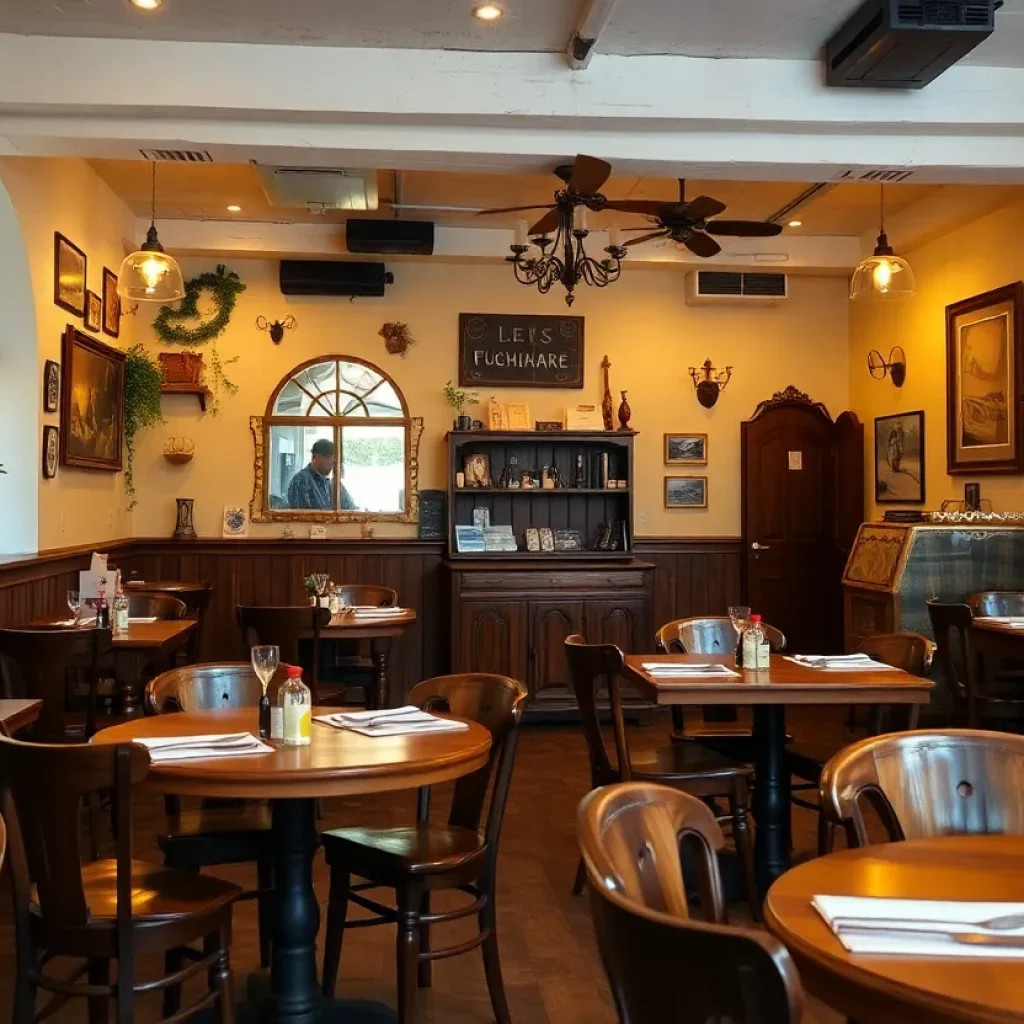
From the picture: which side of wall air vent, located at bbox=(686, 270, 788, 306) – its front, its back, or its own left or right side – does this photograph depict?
front

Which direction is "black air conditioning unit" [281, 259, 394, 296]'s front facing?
toward the camera

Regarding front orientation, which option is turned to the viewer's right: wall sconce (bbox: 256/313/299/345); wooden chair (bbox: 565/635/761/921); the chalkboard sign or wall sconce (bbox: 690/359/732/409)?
the wooden chair

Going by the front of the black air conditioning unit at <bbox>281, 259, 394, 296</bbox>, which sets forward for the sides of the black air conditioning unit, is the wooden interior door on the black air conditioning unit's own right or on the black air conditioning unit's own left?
on the black air conditioning unit's own left

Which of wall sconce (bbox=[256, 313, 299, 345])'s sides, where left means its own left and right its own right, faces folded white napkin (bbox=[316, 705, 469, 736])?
front

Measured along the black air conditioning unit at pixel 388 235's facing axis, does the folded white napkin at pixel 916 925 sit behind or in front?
in front

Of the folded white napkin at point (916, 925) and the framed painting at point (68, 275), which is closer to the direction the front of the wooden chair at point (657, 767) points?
the folded white napkin

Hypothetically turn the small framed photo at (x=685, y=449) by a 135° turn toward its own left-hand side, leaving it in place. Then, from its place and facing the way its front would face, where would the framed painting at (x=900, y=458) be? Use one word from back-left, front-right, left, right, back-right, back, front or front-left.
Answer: front-right

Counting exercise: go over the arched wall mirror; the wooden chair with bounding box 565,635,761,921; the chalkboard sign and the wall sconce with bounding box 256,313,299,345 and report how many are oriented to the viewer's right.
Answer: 1

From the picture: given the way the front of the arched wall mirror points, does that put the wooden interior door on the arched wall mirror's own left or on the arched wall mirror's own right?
on the arched wall mirror's own left

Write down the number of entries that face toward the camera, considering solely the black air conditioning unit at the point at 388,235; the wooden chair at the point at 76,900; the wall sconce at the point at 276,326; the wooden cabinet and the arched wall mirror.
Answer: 4

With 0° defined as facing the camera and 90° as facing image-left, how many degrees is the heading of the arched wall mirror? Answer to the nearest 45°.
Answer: approximately 0°
